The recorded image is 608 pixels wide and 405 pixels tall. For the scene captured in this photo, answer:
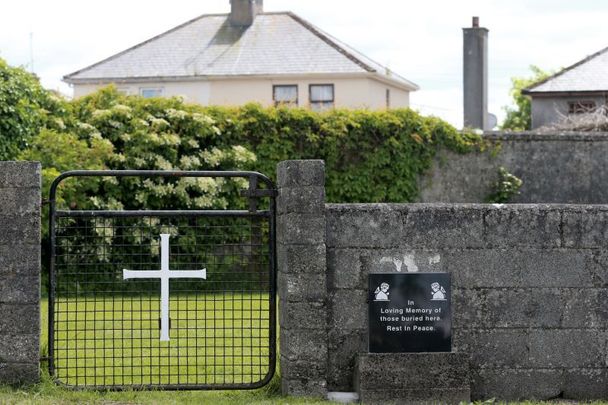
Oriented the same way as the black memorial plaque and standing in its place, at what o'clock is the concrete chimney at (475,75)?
The concrete chimney is roughly at 6 o'clock from the black memorial plaque.

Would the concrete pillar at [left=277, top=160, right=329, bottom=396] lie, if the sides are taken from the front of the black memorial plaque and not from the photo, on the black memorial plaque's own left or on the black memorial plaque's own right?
on the black memorial plaque's own right

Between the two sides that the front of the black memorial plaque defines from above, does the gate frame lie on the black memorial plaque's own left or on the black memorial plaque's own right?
on the black memorial plaque's own right

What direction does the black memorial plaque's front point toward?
toward the camera

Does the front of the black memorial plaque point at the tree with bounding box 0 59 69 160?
no

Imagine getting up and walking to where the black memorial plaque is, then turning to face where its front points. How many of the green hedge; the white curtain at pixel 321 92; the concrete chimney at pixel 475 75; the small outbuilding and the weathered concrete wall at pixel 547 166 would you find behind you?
5

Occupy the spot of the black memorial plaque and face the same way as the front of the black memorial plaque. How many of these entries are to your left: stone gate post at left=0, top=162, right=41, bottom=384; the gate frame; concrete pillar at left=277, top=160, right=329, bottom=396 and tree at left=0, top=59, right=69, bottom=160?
0

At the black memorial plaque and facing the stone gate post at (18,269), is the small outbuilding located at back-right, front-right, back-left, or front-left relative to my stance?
back-right

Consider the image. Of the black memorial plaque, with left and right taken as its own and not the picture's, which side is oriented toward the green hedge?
back

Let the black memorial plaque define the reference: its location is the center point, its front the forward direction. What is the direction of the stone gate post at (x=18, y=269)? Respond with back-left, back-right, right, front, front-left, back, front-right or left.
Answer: right

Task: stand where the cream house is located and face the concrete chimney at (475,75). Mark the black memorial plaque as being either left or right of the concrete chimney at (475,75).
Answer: right

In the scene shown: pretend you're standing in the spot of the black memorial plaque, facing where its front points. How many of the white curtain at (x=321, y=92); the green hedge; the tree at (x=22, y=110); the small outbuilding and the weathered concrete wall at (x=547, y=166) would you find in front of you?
0

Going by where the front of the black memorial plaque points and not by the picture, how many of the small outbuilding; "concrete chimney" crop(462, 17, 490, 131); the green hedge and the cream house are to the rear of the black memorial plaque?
4

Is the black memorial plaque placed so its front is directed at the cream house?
no

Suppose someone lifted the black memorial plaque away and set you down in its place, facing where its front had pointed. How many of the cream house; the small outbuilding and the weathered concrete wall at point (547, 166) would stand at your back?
3

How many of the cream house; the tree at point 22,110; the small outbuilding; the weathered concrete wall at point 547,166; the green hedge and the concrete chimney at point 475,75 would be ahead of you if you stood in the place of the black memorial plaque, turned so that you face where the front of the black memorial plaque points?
0

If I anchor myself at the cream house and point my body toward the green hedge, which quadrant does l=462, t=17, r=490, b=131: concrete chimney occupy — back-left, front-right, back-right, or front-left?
front-left

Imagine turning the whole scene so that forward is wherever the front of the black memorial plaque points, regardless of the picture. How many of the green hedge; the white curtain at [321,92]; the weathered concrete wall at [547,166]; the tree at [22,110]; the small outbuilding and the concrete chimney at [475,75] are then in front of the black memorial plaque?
0

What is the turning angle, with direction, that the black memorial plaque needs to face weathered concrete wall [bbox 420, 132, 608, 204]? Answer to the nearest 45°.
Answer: approximately 180°
